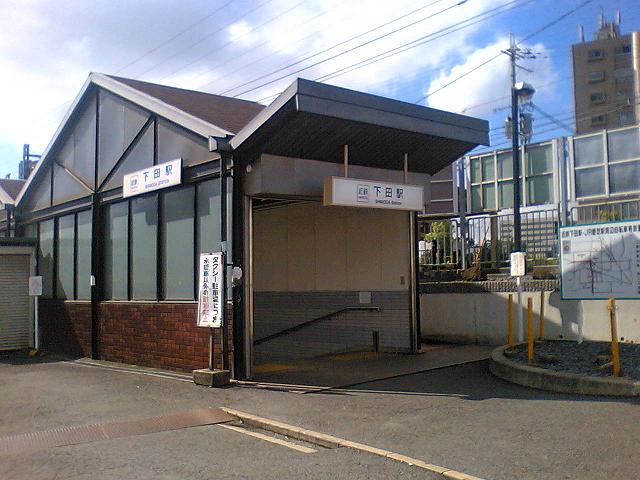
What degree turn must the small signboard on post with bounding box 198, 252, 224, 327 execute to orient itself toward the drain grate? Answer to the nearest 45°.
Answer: approximately 45° to its right

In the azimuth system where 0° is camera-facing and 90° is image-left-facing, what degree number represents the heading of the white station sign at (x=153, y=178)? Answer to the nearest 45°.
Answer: approximately 45°

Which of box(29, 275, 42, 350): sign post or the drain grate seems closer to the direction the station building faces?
the drain grate

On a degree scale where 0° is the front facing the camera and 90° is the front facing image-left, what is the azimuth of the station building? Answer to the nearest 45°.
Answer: approximately 315°

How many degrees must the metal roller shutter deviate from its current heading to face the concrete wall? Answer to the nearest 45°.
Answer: approximately 45° to its left

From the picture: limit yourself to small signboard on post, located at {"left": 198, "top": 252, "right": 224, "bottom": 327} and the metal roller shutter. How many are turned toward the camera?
2

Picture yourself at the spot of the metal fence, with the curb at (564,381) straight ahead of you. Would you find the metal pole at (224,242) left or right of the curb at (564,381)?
right

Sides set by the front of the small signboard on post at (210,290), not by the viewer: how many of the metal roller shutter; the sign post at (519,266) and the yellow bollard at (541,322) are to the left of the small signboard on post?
2

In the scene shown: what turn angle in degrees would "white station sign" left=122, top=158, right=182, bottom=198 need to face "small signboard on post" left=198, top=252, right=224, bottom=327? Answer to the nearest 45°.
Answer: approximately 45° to its left

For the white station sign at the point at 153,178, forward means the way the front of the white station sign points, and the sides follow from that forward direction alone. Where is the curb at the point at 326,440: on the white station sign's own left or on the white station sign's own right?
on the white station sign's own left

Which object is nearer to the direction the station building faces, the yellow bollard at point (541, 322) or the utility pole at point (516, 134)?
the yellow bollard

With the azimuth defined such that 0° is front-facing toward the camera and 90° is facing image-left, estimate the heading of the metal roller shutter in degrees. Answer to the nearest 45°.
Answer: approximately 0°
